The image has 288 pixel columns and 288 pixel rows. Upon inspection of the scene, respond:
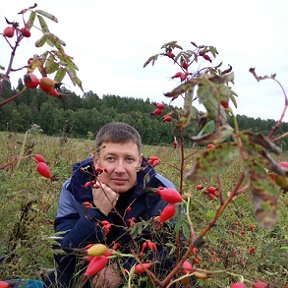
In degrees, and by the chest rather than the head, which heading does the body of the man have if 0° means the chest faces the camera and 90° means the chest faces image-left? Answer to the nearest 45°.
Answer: approximately 0°
